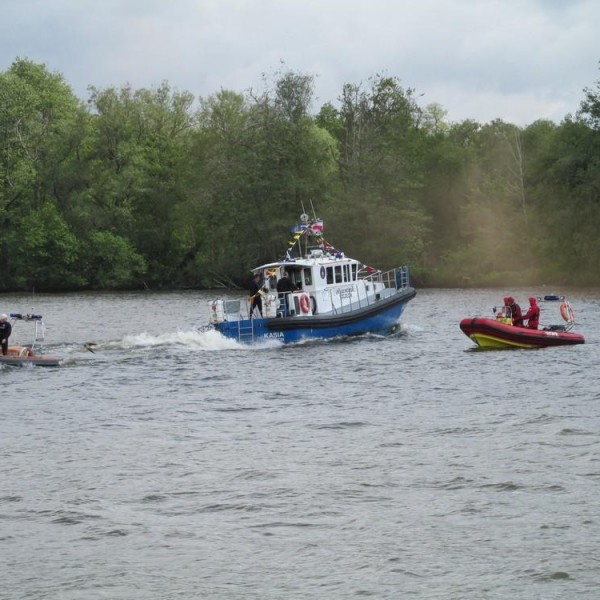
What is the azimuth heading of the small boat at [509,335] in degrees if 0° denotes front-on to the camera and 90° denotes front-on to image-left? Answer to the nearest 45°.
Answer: approximately 90°

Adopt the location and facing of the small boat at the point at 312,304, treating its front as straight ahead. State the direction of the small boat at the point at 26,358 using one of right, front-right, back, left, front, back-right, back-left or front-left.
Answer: back

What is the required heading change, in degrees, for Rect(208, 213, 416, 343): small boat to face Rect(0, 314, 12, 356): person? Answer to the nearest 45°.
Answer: approximately 180°

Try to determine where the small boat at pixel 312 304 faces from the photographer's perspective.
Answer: facing away from the viewer and to the right of the viewer
